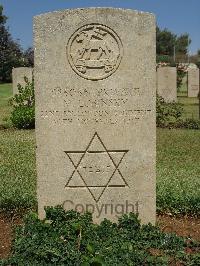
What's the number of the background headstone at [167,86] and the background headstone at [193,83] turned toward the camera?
2

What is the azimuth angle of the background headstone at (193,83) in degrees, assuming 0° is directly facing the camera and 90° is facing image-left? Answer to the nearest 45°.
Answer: approximately 0°

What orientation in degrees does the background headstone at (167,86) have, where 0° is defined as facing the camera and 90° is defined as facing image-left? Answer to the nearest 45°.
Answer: approximately 0°

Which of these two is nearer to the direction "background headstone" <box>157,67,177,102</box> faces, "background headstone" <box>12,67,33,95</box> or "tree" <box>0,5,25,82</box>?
the background headstone

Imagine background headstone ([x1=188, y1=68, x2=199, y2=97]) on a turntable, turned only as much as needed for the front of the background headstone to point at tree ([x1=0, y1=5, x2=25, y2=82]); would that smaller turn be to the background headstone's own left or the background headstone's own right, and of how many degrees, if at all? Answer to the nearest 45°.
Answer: approximately 135° to the background headstone's own right

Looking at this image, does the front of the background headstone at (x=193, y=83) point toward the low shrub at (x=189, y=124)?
yes

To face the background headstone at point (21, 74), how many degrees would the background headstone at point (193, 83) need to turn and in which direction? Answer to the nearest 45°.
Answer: approximately 45° to its right

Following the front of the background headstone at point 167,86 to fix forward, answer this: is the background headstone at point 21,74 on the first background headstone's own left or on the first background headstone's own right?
on the first background headstone's own right

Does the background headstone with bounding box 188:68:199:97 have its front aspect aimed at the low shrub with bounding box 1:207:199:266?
yes
